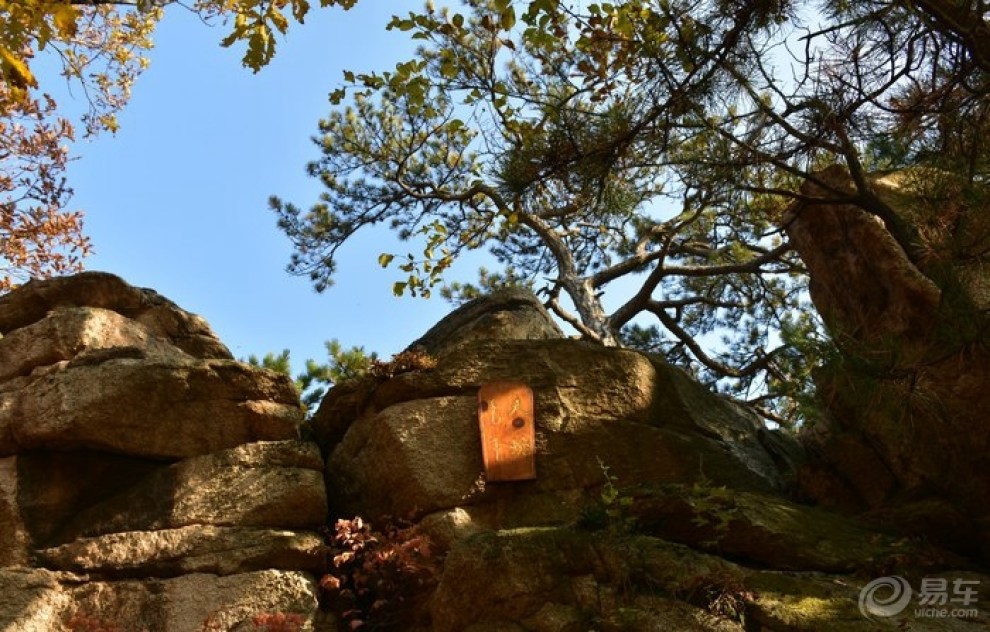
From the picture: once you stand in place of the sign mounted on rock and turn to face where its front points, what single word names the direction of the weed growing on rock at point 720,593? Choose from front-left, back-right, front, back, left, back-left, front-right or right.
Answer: front-left

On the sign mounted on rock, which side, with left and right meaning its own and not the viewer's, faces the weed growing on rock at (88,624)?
right

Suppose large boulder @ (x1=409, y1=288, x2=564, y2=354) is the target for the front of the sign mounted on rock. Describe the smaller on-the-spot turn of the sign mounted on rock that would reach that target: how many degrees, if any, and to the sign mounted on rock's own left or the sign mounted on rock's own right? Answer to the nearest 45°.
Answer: approximately 180°

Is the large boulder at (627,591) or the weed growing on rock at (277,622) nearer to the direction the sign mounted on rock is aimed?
the large boulder

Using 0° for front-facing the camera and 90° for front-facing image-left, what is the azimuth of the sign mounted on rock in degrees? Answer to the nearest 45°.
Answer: approximately 0°

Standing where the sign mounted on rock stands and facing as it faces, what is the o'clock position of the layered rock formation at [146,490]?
The layered rock formation is roughly at 3 o'clock from the sign mounted on rock.

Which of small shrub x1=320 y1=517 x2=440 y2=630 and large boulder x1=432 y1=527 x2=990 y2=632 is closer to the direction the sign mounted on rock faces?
the large boulder

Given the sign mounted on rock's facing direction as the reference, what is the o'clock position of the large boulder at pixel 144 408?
The large boulder is roughly at 3 o'clock from the sign mounted on rock.

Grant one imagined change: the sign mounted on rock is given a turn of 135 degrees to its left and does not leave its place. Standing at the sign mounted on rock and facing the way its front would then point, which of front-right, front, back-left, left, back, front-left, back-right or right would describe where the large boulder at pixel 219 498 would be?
back-left

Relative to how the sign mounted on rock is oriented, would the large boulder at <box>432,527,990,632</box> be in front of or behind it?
in front

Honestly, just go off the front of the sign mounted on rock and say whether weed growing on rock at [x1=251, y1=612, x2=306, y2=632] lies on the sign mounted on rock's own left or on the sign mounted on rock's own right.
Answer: on the sign mounted on rock's own right

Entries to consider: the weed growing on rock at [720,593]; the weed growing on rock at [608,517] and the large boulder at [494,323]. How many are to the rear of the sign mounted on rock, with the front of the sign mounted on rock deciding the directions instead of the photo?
1

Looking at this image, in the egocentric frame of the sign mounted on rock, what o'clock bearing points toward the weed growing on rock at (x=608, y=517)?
The weed growing on rock is roughly at 11 o'clock from the sign mounted on rock.

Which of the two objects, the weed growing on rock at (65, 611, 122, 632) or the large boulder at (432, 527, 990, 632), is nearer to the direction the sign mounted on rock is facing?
the large boulder
